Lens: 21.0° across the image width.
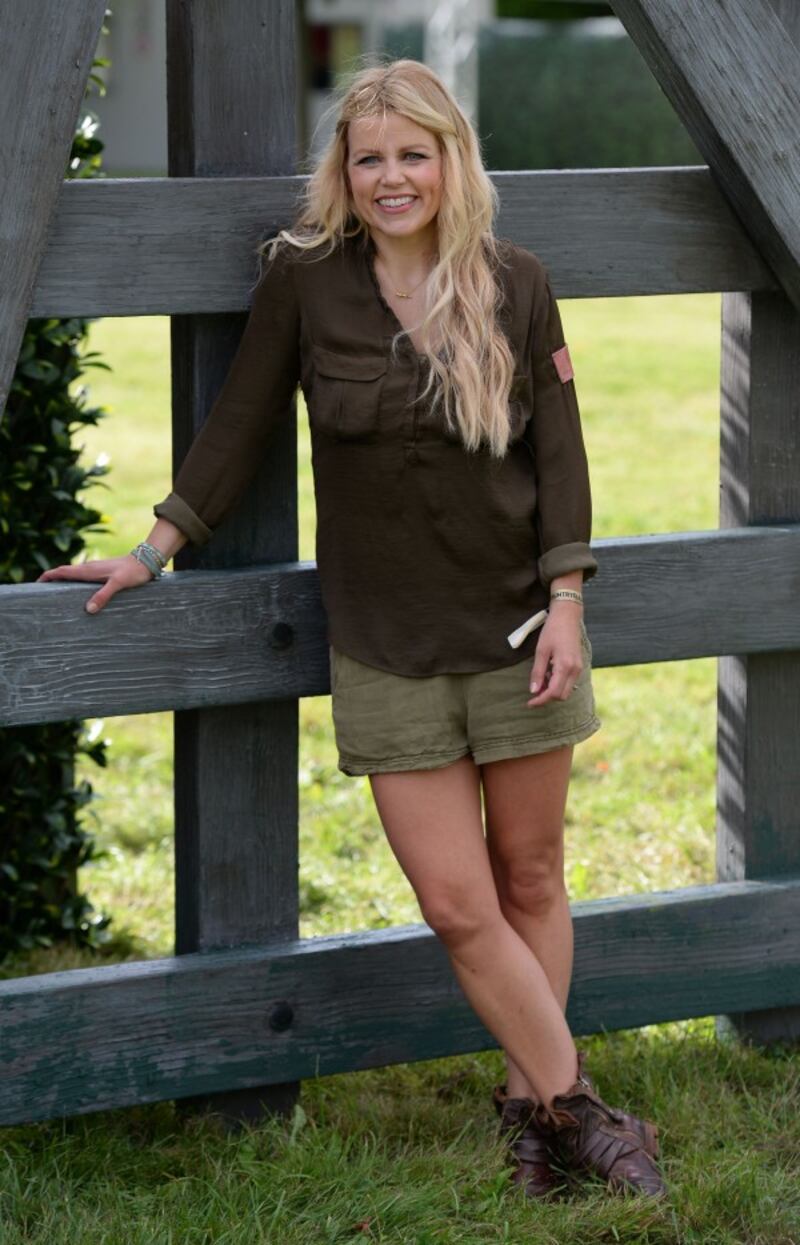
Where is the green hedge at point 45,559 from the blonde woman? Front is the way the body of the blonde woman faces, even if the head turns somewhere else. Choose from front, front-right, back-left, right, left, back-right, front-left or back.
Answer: back-right

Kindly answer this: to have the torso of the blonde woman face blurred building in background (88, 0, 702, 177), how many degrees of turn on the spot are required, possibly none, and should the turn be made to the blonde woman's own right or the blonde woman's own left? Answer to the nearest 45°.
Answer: approximately 180°

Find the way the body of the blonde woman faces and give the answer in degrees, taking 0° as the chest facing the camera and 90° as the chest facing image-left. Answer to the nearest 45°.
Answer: approximately 0°
